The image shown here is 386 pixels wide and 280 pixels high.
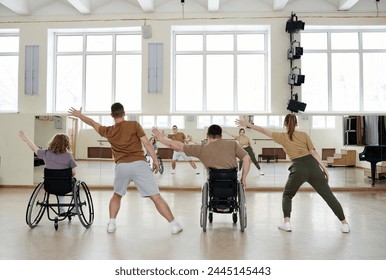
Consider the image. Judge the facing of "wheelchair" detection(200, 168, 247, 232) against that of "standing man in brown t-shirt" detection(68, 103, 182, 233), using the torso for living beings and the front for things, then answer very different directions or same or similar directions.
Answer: same or similar directions

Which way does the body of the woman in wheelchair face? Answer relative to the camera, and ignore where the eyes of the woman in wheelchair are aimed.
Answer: away from the camera

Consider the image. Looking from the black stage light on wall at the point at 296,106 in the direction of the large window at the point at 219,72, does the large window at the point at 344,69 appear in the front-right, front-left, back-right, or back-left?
back-right

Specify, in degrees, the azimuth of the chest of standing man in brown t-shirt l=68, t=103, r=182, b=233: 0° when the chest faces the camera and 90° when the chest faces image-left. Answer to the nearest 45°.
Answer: approximately 180°

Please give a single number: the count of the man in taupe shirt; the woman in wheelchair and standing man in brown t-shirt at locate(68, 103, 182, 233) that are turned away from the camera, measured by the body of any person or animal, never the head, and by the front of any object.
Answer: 3

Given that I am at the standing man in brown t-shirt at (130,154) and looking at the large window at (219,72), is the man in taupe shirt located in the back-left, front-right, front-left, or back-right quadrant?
front-right

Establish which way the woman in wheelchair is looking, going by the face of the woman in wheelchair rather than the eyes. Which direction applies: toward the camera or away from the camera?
away from the camera

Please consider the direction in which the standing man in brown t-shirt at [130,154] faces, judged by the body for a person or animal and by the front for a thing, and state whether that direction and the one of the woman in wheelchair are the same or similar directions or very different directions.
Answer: same or similar directions

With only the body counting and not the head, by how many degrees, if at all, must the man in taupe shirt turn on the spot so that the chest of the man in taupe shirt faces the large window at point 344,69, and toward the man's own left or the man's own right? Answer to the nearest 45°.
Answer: approximately 45° to the man's own right

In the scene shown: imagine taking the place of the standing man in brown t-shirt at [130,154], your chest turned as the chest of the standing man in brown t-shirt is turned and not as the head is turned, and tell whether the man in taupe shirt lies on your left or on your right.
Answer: on your right

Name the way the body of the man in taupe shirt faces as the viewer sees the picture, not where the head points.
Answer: away from the camera

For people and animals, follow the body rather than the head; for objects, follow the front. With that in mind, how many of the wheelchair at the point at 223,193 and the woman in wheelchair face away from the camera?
2

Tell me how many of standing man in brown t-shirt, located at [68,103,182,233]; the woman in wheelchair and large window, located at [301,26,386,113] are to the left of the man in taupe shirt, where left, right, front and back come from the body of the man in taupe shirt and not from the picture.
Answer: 2

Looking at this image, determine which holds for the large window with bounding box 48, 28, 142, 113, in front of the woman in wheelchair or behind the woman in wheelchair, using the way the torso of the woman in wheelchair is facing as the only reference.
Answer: in front

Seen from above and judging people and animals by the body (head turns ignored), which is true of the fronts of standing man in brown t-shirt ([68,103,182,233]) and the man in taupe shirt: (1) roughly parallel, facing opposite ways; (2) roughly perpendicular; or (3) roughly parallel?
roughly parallel

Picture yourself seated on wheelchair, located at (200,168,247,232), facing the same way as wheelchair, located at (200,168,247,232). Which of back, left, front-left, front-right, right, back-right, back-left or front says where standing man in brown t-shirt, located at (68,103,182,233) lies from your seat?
left

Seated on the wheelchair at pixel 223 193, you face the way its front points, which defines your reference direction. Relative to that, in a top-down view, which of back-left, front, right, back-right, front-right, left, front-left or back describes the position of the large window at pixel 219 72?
front

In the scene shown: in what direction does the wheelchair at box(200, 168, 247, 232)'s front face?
away from the camera
